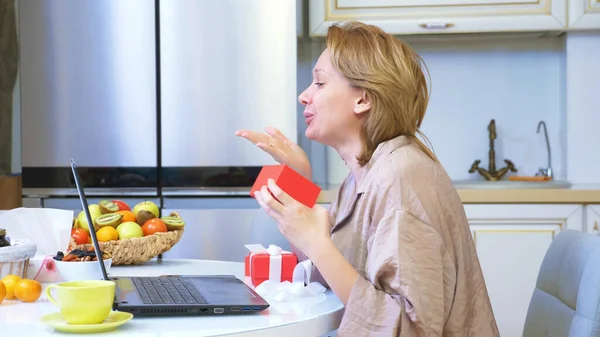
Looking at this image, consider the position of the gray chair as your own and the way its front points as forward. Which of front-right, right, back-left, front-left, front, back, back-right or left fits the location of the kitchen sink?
back-right

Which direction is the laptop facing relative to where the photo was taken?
to the viewer's right

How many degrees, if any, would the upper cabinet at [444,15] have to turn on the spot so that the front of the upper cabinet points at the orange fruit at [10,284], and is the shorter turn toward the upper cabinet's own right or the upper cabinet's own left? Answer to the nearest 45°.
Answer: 0° — it already faces it

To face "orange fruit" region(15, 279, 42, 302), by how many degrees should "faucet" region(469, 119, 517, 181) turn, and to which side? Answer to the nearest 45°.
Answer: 0° — it already faces it
